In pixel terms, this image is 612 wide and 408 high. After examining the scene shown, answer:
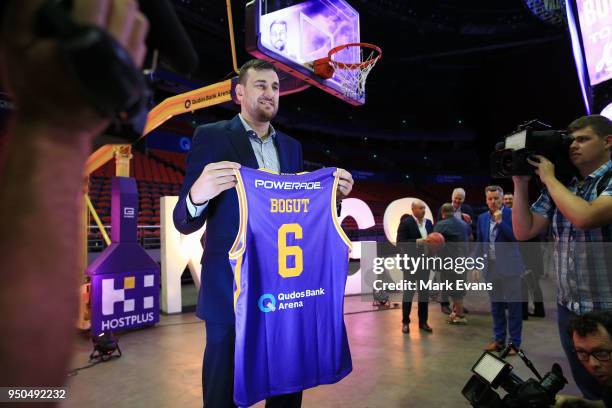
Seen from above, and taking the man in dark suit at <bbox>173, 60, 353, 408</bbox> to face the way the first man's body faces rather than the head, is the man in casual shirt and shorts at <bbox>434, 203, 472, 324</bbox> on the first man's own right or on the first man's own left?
on the first man's own left

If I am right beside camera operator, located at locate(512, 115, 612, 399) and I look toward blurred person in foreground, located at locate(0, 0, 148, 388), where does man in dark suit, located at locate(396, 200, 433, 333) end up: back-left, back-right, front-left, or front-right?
back-right

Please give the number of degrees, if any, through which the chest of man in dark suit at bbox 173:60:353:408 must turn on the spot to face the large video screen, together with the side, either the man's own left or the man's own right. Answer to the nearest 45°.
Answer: approximately 90° to the man's own left

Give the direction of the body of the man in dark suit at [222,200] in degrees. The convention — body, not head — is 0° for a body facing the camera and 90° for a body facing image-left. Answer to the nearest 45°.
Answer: approximately 315°

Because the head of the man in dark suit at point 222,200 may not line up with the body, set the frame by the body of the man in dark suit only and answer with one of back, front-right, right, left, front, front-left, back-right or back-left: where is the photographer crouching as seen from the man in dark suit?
front-left

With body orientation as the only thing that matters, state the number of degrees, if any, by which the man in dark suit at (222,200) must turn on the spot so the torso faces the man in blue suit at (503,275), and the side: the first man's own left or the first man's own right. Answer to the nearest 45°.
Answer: approximately 90° to the first man's own left

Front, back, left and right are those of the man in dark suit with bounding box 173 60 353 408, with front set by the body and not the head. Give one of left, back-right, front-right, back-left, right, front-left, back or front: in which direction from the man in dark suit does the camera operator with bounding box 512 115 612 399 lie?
front-left

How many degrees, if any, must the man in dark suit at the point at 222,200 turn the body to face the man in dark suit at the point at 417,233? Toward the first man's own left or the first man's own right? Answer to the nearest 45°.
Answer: approximately 90° to the first man's own left

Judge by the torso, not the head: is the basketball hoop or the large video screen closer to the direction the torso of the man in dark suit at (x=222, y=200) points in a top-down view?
the large video screen

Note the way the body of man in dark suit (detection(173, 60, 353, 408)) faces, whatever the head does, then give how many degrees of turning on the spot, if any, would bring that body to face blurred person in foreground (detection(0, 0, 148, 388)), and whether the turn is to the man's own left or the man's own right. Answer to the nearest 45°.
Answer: approximately 45° to the man's own right

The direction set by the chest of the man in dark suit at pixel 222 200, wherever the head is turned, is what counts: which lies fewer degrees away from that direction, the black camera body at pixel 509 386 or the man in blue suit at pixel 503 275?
the black camera body

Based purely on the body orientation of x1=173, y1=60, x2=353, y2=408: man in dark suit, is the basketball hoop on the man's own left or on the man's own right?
on the man's own left

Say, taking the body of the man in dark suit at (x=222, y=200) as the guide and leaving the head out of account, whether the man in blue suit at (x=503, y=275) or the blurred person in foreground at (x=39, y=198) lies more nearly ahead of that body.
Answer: the blurred person in foreground
